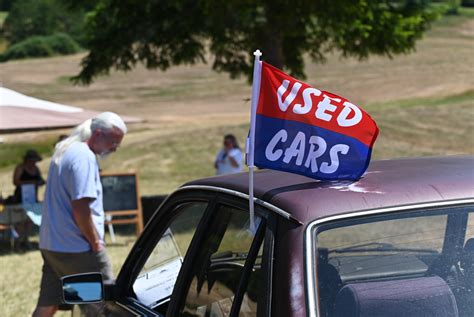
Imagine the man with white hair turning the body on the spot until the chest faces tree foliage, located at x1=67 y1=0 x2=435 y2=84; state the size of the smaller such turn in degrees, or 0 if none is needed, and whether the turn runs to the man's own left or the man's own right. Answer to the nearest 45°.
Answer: approximately 90° to the man's own left

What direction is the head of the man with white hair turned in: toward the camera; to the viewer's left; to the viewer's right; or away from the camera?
to the viewer's right

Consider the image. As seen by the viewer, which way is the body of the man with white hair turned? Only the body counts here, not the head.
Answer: to the viewer's right

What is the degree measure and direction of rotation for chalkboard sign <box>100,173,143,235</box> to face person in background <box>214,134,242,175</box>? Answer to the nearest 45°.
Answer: approximately 90° to its left

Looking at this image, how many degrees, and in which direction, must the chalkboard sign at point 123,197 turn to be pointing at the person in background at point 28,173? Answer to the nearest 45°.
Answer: approximately 90° to its right

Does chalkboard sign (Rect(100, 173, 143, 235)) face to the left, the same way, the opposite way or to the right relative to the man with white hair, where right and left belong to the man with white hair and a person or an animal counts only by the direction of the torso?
to the right

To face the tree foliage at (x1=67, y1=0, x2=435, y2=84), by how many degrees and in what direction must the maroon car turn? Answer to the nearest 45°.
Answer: approximately 45° to its right

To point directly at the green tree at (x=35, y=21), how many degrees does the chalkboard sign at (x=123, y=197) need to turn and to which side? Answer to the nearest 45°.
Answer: approximately 180°

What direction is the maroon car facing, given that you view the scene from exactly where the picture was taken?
facing away from the viewer and to the left of the viewer

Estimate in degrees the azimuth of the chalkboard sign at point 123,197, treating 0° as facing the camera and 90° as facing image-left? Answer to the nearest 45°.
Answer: approximately 0°

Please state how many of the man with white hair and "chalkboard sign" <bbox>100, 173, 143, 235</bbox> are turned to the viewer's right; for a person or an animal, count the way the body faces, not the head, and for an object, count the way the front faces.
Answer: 1
